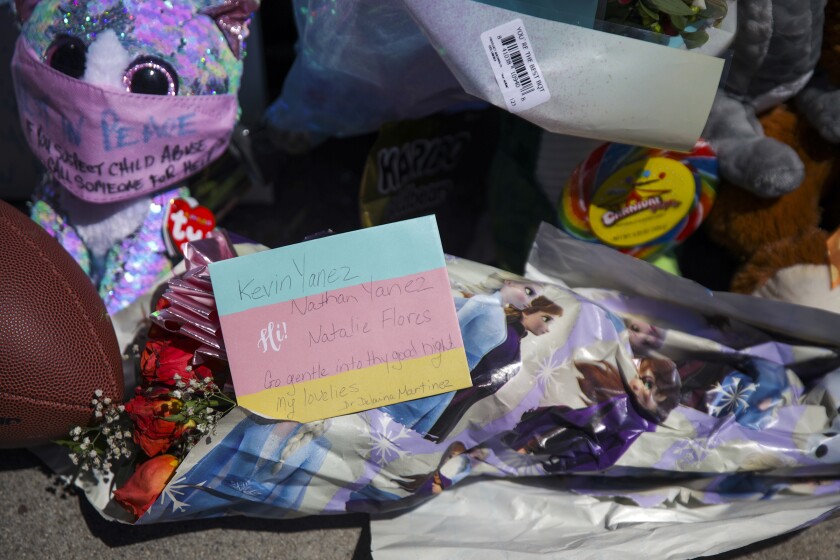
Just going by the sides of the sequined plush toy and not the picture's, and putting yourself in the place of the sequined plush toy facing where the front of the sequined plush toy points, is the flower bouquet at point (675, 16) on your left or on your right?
on your left

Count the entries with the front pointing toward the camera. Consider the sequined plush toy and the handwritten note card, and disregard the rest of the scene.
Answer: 2

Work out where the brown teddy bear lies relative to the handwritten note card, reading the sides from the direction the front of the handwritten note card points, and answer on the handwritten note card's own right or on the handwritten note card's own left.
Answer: on the handwritten note card's own left

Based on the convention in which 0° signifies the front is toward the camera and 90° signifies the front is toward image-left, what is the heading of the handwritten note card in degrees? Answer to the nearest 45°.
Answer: approximately 0°

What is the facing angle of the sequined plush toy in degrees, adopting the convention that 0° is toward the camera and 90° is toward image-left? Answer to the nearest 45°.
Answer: approximately 0°
